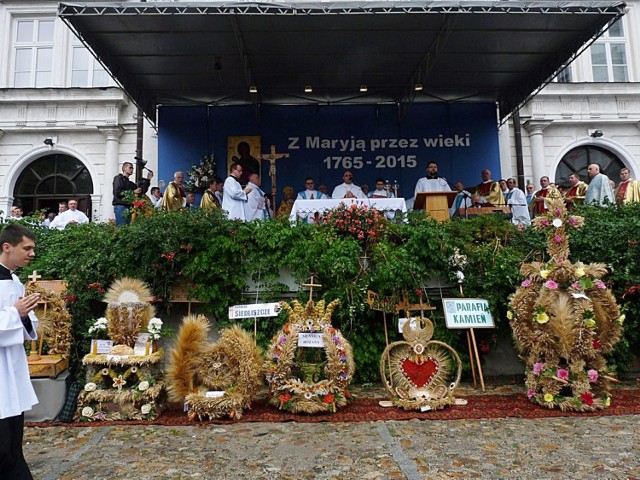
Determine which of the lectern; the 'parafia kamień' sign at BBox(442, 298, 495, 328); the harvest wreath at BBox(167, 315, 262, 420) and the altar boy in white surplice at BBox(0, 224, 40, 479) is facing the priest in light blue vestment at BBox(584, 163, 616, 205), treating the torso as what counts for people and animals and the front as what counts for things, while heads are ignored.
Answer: the altar boy in white surplice

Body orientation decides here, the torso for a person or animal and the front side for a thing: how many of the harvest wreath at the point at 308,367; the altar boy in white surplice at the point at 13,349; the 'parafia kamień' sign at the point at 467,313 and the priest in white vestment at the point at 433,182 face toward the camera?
3

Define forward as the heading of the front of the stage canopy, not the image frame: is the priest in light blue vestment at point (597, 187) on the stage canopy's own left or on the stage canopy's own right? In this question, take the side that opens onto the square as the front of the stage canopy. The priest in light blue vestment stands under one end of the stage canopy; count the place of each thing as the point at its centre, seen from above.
on the stage canopy's own left

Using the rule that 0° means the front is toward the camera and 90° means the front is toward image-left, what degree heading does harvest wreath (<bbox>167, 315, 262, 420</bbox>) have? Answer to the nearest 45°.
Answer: approximately 0°

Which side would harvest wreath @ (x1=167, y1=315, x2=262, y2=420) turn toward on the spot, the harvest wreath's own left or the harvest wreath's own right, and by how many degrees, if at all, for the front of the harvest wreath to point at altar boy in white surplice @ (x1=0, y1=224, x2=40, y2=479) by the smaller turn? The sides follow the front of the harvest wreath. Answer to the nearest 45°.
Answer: approximately 45° to the harvest wreath's own right

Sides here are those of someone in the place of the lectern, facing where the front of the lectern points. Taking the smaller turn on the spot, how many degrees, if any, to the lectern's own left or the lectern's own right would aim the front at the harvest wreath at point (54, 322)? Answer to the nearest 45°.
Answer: approximately 45° to the lectern's own right

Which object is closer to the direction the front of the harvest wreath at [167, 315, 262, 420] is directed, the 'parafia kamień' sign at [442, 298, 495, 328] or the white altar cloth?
the 'parafia kamień' sign

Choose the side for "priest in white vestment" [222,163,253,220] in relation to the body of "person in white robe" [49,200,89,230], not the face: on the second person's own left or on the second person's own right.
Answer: on the second person's own left

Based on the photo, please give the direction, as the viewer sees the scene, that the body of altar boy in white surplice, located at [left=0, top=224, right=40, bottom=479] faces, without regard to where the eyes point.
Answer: to the viewer's right
